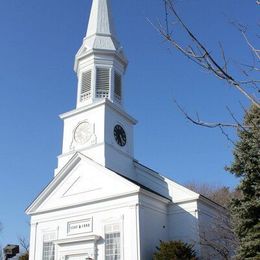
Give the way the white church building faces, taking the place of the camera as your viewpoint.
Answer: facing the viewer and to the left of the viewer

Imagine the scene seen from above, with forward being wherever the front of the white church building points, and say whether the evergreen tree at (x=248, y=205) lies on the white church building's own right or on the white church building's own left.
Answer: on the white church building's own left
